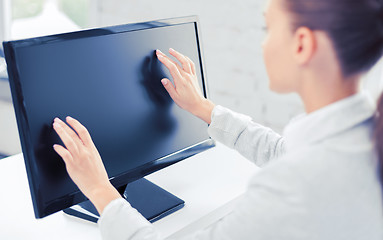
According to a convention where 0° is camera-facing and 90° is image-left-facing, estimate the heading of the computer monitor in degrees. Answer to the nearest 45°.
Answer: approximately 315°

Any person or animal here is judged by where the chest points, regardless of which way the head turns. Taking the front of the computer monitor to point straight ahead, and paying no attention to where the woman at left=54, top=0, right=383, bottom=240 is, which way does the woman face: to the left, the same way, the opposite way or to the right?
the opposite way

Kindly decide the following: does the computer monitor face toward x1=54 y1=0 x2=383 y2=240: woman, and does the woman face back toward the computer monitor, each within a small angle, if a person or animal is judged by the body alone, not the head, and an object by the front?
yes

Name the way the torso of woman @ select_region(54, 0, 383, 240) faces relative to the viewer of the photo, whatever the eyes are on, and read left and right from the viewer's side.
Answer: facing away from the viewer and to the left of the viewer
